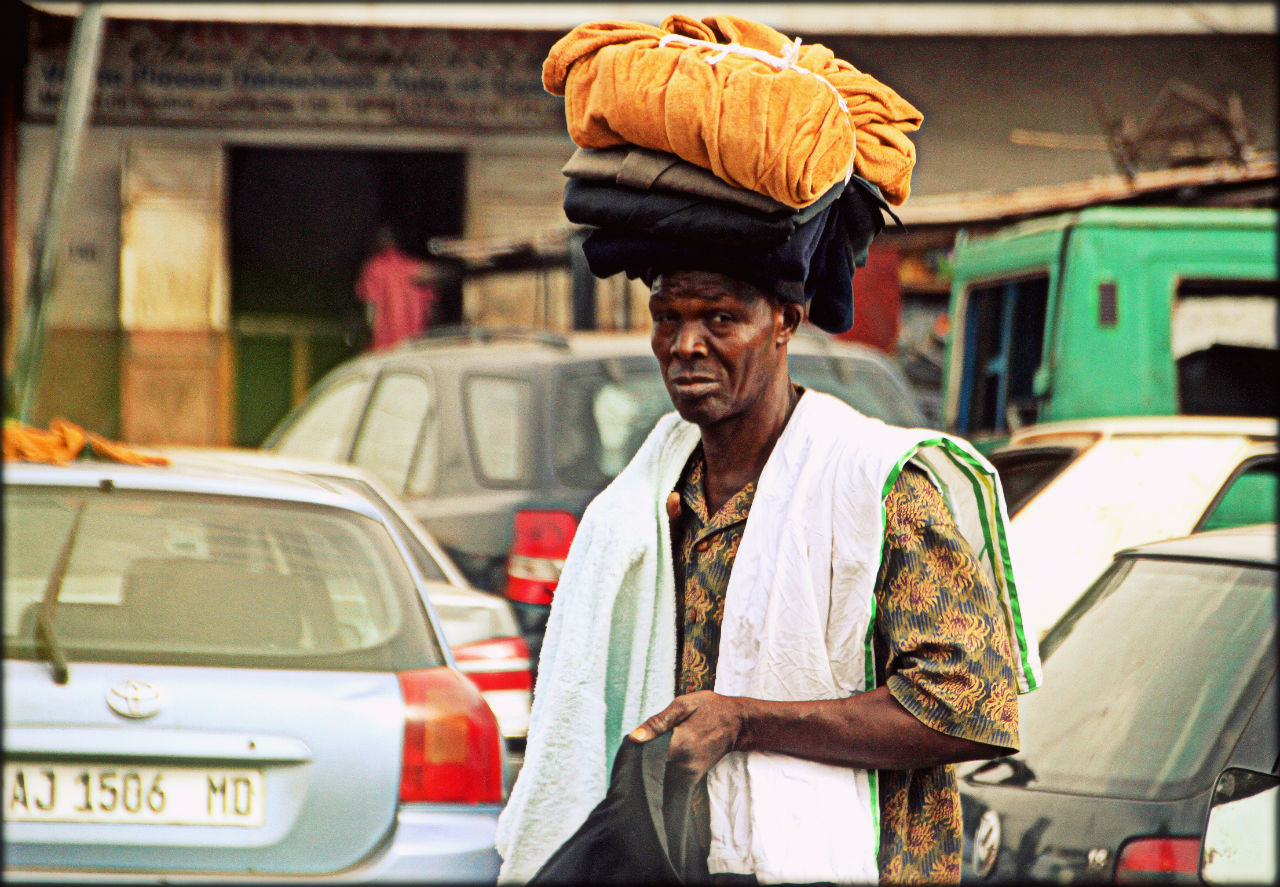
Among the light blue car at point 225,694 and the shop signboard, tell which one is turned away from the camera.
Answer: the light blue car

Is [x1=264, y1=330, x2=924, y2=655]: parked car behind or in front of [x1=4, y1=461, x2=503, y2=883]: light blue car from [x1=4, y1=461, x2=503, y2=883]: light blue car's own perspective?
in front

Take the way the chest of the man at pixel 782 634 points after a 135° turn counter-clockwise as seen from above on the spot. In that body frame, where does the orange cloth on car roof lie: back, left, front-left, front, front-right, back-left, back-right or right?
back-left

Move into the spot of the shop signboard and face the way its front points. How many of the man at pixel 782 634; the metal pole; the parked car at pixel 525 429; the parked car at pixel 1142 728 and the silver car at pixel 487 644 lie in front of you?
5

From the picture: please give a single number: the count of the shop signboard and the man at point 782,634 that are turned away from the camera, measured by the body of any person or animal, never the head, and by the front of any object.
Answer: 0

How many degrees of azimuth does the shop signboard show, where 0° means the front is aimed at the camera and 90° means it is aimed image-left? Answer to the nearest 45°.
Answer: approximately 0°

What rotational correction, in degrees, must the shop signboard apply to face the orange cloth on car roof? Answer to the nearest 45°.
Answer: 0° — it already faces it

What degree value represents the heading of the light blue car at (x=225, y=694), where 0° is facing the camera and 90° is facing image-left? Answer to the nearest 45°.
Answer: approximately 180°
